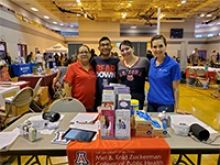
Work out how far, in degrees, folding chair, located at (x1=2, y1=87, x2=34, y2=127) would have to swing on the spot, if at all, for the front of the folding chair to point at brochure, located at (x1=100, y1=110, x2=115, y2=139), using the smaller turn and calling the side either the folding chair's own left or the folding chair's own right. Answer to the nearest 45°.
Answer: approximately 135° to the folding chair's own left
